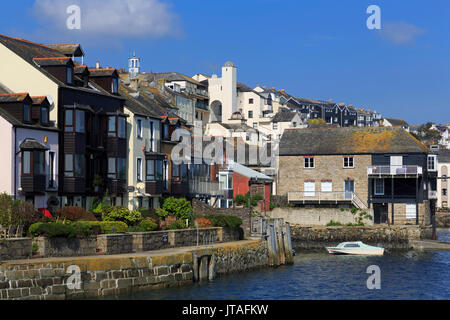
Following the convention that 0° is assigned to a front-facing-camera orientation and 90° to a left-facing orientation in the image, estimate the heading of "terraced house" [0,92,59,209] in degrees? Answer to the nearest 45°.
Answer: approximately 315°

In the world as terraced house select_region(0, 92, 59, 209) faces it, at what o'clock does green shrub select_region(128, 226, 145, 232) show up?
The green shrub is roughly at 11 o'clock from the terraced house.

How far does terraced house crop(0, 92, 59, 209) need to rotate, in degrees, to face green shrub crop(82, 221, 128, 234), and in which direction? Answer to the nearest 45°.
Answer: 0° — it already faces it

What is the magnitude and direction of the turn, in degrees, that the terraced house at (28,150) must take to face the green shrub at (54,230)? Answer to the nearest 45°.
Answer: approximately 45° to its right

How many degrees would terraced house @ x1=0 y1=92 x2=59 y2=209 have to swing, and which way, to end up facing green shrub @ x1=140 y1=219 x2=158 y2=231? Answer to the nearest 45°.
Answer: approximately 45° to its left

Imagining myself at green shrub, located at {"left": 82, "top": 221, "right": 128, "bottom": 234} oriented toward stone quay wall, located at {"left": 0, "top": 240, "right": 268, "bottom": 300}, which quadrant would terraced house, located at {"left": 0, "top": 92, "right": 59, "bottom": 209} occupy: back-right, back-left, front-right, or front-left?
back-right
